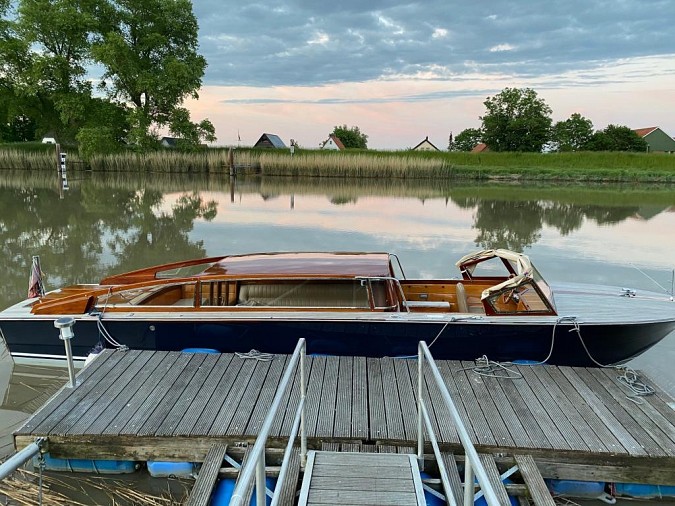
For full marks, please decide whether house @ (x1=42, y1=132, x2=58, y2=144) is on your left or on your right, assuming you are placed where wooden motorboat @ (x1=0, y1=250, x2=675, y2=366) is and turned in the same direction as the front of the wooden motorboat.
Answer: on your left

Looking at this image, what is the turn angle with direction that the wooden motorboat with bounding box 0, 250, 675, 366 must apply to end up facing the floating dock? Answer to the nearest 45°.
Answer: approximately 90° to its right

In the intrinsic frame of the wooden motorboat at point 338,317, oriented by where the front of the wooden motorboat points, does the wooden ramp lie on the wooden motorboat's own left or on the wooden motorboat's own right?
on the wooden motorboat's own right

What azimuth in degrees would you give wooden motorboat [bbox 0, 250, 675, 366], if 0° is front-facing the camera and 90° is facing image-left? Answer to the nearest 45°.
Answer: approximately 270°

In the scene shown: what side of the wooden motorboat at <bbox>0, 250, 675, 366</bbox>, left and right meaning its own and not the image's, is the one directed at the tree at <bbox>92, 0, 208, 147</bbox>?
left

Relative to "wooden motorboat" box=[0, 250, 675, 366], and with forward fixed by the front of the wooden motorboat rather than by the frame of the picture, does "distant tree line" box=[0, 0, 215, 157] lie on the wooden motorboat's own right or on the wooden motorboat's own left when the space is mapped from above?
on the wooden motorboat's own left
